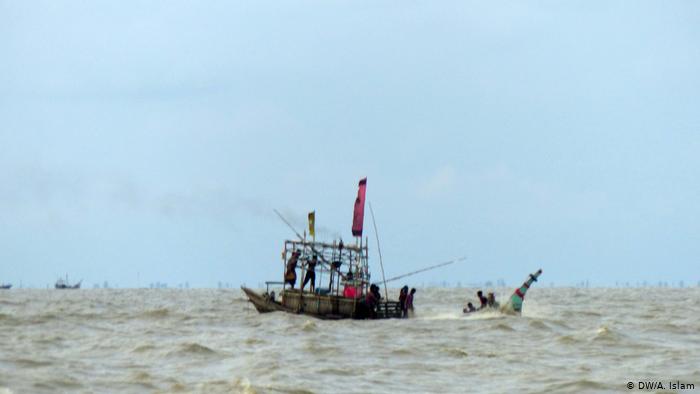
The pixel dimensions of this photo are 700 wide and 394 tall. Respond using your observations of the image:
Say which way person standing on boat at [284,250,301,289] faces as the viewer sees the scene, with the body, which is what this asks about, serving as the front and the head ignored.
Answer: to the viewer's right

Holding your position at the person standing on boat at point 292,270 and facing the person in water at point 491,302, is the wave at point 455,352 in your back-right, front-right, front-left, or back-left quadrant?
front-right

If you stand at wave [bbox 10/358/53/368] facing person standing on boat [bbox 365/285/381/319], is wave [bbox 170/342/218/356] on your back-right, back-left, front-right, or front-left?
front-right

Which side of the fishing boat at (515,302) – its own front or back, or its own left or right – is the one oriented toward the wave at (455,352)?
right

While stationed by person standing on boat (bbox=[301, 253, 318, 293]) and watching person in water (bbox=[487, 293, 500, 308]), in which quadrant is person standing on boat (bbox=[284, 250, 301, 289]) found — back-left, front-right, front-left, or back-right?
back-left

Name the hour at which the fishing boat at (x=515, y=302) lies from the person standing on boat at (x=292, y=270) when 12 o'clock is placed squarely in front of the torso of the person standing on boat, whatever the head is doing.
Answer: The fishing boat is roughly at 12 o'clock from the person standing on boat.

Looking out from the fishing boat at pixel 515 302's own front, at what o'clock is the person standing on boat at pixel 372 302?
The person standing on boat is roughly at 5 o'clock from the fishing boat.

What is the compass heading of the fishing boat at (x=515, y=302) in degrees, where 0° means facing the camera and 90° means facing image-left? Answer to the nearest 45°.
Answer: approximately 270°

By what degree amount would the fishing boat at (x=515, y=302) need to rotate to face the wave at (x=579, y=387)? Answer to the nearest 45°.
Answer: approximately 90° to its right
